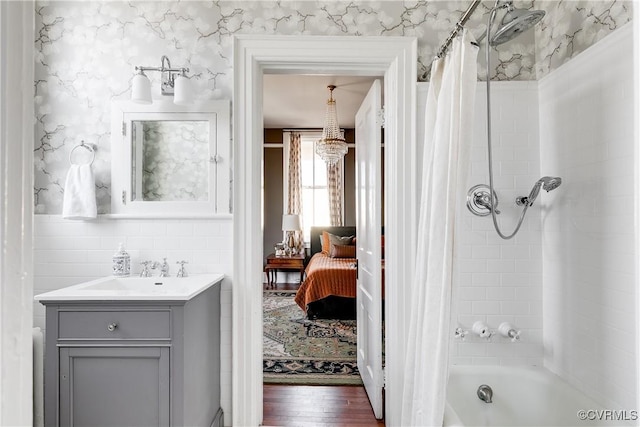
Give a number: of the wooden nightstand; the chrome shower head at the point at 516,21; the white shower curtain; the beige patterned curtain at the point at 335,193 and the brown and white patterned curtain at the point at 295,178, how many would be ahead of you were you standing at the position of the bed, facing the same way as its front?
2

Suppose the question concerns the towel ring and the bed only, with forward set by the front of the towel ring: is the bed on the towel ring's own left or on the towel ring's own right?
on the towel ring's own left

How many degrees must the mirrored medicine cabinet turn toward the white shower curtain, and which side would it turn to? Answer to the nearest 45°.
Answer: approximately 45° to its left

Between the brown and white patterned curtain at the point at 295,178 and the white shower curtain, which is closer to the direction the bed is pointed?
the white shower curtain

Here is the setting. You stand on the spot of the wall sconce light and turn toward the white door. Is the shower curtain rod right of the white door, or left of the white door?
right

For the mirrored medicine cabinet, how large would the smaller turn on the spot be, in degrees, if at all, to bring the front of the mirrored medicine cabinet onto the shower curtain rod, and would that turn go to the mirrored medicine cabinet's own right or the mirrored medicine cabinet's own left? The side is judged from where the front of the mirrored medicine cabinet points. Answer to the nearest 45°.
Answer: approximately 45° to the mirrored medicine cabinet's own left

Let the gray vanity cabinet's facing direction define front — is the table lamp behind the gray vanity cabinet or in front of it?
behind

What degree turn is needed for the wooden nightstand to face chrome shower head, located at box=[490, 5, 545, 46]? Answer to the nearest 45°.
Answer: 0° — it already faces it

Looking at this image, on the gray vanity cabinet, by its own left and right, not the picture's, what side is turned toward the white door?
left

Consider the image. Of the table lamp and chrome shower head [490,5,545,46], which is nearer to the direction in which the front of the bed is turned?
the chrome shower head

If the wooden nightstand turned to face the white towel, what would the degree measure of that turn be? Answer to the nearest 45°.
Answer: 0° — it already faces it

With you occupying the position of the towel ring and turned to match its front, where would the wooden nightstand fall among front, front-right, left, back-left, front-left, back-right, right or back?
back-left
